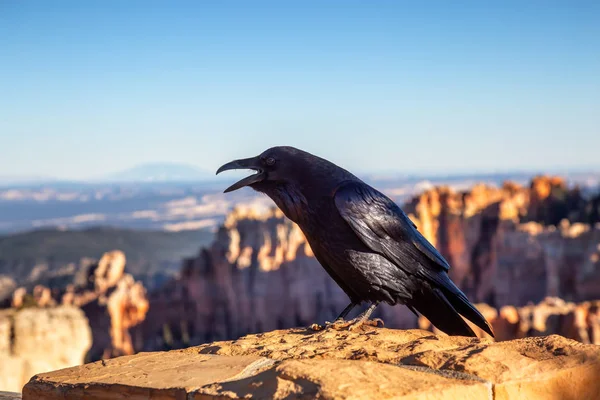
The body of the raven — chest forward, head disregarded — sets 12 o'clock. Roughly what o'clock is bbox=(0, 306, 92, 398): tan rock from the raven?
The tan rock is roughly at 2 o'clock from the raven.

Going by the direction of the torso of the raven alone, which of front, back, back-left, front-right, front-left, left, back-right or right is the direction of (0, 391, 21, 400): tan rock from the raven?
front

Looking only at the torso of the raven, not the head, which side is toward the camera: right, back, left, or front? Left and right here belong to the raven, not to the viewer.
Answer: left
